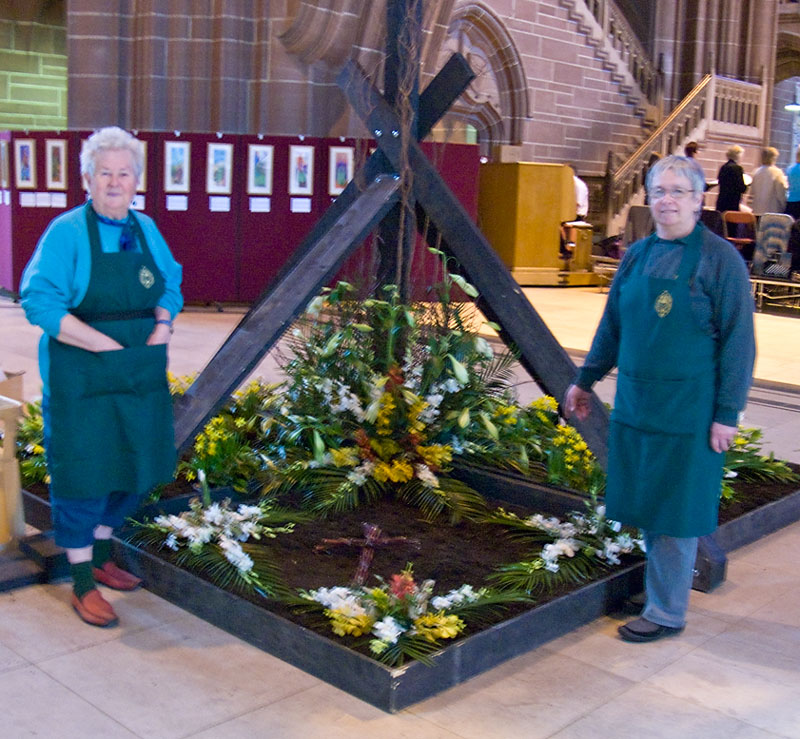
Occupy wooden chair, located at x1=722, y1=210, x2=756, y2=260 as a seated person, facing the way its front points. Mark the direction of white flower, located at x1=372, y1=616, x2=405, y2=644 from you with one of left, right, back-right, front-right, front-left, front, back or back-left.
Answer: back

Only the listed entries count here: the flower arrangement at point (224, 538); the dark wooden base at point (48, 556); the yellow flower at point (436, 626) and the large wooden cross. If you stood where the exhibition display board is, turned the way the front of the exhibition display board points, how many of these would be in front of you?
4

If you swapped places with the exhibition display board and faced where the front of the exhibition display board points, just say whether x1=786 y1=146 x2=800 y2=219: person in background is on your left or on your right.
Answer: on your left

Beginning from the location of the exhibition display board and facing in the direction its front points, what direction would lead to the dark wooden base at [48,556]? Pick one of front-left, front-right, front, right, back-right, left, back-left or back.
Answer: front

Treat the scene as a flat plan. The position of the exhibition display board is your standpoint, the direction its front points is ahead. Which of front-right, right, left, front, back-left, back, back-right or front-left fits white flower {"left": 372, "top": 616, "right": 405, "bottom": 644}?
front

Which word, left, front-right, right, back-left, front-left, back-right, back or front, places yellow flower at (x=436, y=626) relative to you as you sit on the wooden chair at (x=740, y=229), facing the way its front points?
back

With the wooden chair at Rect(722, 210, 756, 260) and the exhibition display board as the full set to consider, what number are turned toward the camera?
1

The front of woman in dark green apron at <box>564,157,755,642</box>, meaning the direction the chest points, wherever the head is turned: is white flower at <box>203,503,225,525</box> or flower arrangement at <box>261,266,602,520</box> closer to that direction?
the white flower

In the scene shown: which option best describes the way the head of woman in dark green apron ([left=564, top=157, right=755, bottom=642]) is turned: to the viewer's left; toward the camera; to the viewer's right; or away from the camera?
toward the camera

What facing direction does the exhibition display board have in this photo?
toward the camera

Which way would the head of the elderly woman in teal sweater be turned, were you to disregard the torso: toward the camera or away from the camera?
toward the camera

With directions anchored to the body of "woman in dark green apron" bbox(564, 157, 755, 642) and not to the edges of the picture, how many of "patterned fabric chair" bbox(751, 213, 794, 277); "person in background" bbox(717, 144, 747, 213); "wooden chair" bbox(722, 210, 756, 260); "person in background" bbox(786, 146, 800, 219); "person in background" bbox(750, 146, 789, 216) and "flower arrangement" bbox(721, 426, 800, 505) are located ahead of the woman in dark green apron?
0

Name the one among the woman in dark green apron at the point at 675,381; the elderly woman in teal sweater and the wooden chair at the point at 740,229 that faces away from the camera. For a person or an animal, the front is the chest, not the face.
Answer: the wooden chair

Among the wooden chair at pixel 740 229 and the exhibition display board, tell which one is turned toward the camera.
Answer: the exhibition display board

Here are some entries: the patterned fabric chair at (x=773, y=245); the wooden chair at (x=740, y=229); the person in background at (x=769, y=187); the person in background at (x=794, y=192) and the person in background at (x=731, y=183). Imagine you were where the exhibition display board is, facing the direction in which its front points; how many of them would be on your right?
0

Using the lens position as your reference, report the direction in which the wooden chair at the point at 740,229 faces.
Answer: facing away from the viewer

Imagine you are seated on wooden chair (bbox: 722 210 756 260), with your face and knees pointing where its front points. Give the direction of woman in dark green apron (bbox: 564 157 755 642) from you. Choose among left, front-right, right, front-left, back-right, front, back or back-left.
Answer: back
